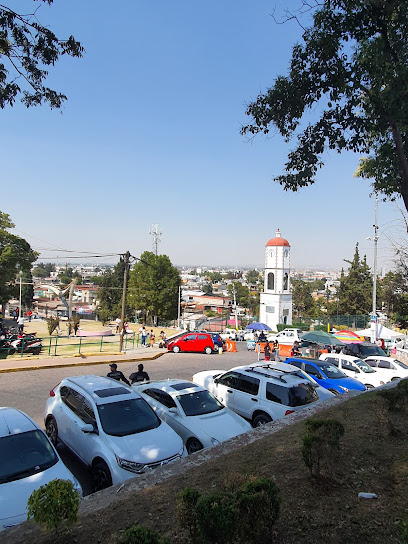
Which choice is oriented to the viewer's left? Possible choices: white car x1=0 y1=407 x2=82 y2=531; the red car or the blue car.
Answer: the red car

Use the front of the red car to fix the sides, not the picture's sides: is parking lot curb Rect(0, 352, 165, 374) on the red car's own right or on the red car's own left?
on the red car's own left

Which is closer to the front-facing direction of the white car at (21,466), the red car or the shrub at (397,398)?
the shrub

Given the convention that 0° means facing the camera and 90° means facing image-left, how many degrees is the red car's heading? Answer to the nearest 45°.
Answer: approximately 90°

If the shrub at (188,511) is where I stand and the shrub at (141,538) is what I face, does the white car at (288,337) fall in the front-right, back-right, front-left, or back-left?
back-right

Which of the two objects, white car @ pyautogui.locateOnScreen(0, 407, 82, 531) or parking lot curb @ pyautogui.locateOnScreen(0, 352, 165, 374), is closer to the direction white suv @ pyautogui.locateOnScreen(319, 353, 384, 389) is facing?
the white car
